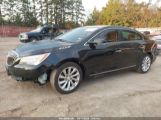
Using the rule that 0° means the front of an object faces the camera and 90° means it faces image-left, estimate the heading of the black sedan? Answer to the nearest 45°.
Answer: approximately 45°

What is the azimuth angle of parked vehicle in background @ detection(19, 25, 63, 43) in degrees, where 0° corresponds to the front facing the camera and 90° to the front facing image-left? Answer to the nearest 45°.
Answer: approximately 45°

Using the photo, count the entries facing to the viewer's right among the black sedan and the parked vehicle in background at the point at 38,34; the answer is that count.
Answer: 0

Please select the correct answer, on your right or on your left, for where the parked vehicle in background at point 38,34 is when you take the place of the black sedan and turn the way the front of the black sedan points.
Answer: on your right

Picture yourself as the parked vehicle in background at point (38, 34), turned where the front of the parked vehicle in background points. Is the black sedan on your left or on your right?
on your left
